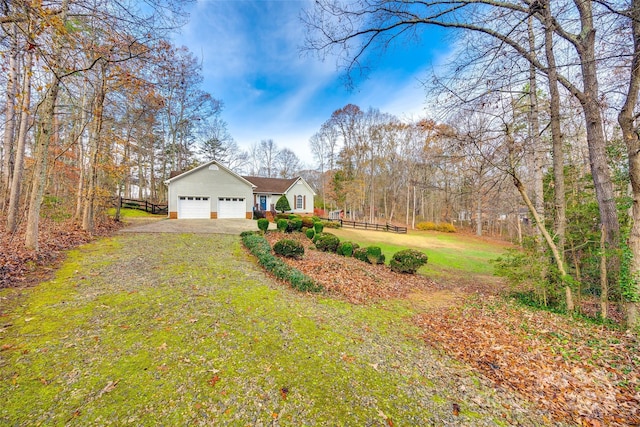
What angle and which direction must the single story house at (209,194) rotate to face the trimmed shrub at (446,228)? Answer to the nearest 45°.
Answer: approximately 90° to its left

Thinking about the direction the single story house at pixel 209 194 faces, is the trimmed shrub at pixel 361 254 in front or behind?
in front

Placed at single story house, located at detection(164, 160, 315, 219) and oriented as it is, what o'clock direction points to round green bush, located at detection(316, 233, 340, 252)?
The round green bush is roughly at 11 o'clock from the single story house.

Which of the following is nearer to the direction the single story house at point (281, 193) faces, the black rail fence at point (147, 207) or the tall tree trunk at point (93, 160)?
the tall tree trunk

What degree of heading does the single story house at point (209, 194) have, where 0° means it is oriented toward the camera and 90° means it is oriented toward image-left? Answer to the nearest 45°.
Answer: approximately 0°

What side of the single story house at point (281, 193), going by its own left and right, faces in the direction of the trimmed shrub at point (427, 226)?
left

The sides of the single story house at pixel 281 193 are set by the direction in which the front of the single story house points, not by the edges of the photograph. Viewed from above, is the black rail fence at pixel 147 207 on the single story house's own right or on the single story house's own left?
on the single story house's own right

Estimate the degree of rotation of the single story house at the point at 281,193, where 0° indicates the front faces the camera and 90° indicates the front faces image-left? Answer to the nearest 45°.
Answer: approximately 0°

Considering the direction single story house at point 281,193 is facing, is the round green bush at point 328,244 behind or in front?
in front

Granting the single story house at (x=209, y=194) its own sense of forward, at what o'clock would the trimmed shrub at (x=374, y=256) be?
The trimmed shrub is roughly at 11 o'clock from the single story house.
